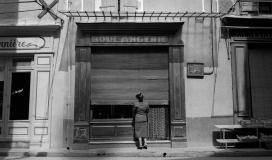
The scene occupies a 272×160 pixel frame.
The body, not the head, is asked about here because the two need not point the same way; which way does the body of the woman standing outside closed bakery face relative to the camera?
away from the camera
